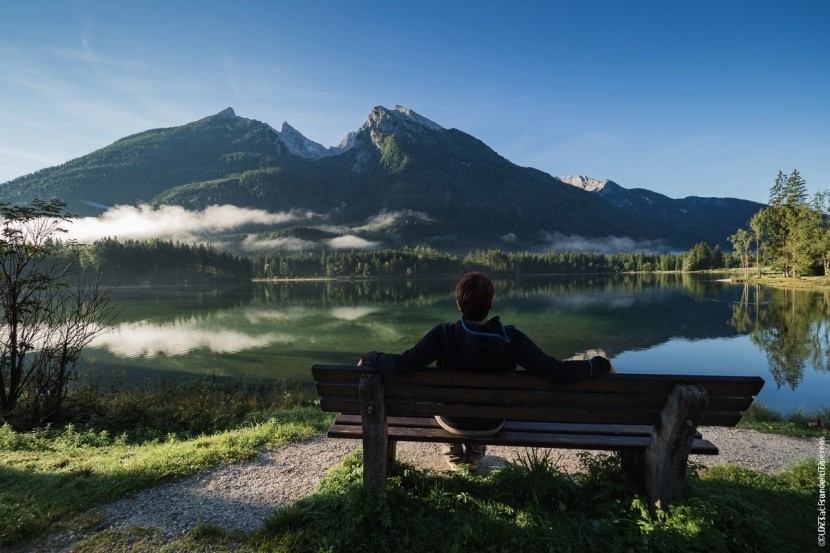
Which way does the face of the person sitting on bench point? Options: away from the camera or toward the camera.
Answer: away from the camera

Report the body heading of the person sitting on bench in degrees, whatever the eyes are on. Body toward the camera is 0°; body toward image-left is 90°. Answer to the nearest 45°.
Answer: approximately 180°
